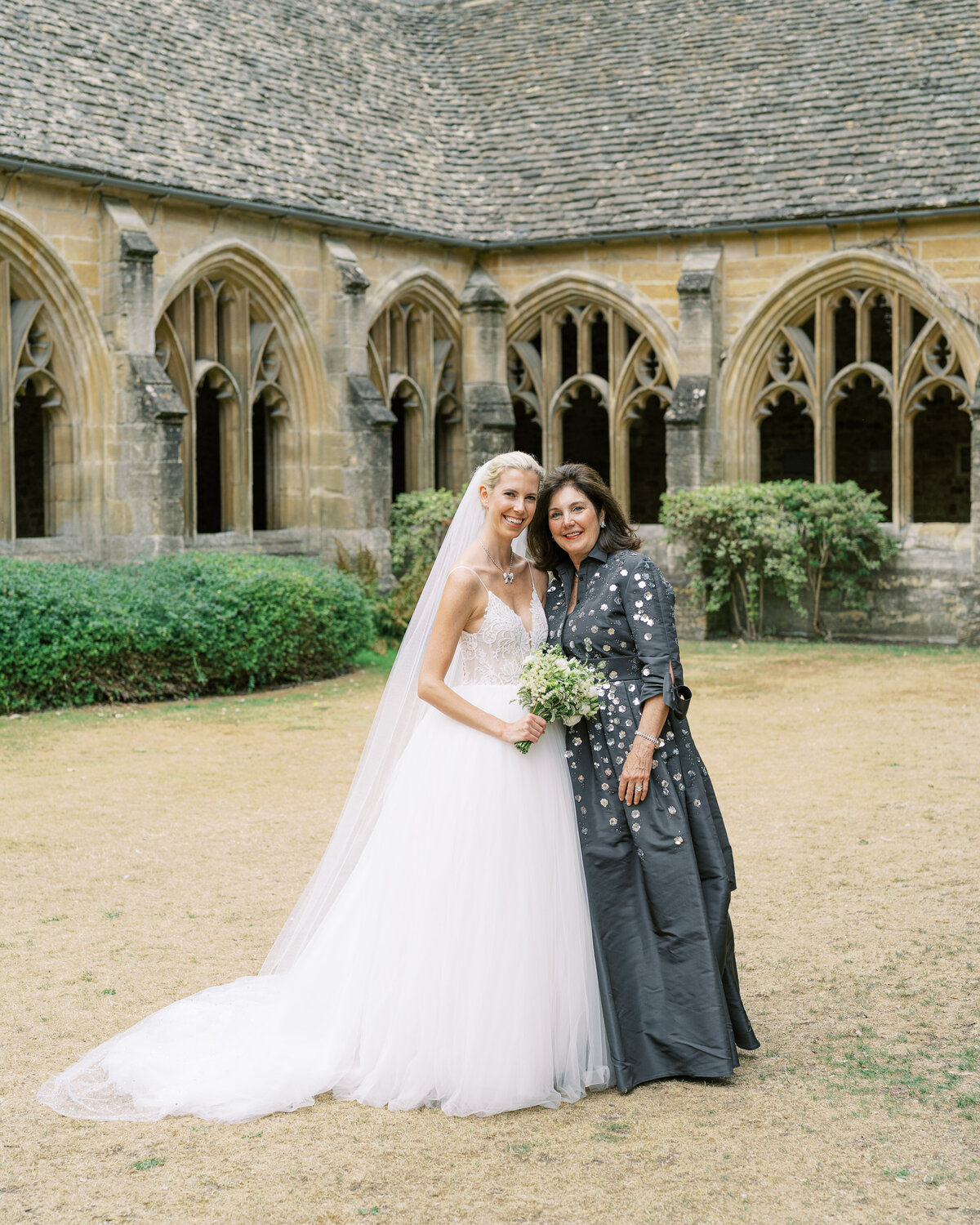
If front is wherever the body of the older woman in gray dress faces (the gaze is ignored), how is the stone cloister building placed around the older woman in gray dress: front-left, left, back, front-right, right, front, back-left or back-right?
back-right

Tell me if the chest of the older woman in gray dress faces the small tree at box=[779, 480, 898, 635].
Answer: no

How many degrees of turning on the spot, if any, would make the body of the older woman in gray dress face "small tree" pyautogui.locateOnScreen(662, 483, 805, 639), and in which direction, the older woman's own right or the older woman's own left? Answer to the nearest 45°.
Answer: approximately 135° to the older woman's own right

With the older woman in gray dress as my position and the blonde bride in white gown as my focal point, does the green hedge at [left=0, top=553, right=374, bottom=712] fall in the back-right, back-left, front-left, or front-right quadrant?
front-right

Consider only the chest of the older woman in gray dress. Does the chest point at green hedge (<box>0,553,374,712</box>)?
no

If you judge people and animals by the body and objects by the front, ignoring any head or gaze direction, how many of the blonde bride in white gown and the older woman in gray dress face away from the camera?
0

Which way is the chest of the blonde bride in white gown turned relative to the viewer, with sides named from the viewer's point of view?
facing the viewer and to the right of the viewer

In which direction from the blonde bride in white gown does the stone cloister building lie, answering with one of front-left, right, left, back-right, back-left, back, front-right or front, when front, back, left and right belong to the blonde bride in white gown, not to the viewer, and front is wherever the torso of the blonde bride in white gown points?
back-left

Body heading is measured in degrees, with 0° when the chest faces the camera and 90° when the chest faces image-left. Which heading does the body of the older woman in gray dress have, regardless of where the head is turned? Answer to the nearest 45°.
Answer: approximately 45°
